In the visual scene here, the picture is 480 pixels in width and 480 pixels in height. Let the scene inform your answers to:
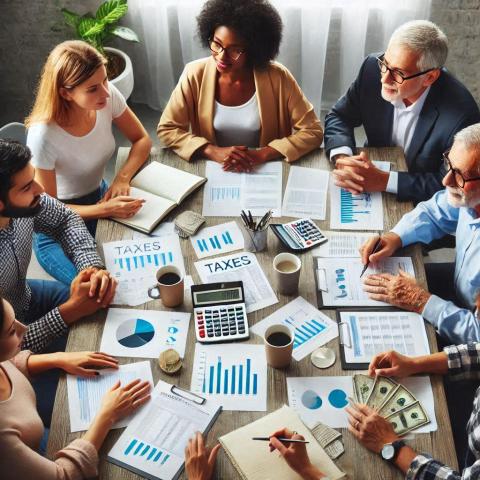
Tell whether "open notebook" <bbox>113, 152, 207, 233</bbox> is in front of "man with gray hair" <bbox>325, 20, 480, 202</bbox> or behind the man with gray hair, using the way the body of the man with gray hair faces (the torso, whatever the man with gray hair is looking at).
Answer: in front

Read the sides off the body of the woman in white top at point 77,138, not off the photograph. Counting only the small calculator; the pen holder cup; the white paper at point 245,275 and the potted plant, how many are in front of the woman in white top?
3

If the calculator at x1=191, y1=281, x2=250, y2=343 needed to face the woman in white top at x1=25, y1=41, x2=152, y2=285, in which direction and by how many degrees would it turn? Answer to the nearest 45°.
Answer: approximately 135° to its right

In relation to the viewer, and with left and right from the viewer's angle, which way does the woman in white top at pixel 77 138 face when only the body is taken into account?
facing the viewer and to the right of the viewer

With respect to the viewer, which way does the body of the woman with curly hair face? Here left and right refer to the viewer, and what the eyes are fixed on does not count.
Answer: facing the viewer

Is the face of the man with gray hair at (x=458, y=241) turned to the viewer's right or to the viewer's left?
to the viewer's left

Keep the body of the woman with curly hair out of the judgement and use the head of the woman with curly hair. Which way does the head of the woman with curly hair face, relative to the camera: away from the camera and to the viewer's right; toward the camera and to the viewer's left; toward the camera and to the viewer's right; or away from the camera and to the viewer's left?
toward the camera and to the viewer's left

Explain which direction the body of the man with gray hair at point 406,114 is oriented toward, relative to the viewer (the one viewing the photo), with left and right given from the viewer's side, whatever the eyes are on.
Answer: facing the viewer and to the left of the viewer

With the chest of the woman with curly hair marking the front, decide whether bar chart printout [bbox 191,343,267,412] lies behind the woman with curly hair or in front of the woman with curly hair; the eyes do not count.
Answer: in front

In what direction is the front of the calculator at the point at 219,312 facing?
toward the camera
